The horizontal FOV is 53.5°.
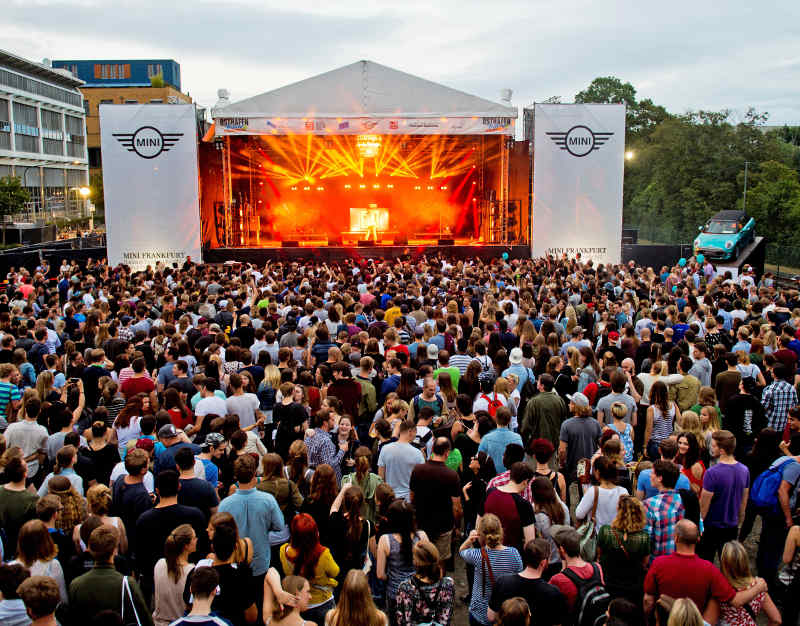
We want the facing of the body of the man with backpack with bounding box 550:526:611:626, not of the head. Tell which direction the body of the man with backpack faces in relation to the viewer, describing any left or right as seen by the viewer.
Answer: facing away from the viewer and to the left of the viewer

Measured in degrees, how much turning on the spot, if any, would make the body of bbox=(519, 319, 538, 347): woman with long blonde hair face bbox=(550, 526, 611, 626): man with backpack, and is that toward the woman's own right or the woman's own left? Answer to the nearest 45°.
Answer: approximately 180°

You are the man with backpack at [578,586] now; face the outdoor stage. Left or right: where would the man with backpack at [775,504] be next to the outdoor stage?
right

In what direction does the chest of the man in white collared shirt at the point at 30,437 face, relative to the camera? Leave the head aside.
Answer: away from the camera

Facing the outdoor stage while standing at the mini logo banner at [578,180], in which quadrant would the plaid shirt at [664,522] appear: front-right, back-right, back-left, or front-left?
back-left

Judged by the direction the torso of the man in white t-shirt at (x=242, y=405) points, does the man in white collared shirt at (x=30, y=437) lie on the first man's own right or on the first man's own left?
on the first man's own left

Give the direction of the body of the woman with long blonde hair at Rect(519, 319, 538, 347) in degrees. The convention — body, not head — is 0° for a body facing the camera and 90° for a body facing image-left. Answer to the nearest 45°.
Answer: approximately 180°

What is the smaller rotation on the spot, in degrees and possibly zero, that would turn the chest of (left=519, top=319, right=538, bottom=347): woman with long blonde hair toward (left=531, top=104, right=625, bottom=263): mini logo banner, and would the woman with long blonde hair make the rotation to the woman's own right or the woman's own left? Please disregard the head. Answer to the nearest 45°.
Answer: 0° — they already face it

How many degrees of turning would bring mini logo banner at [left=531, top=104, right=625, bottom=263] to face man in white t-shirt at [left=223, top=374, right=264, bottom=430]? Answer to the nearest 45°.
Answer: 0° — it already faces them

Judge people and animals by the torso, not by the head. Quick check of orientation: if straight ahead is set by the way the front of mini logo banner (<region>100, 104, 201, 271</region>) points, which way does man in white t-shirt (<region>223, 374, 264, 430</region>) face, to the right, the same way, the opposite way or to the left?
the opposite way

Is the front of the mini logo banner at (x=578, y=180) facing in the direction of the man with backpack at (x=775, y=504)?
yes
